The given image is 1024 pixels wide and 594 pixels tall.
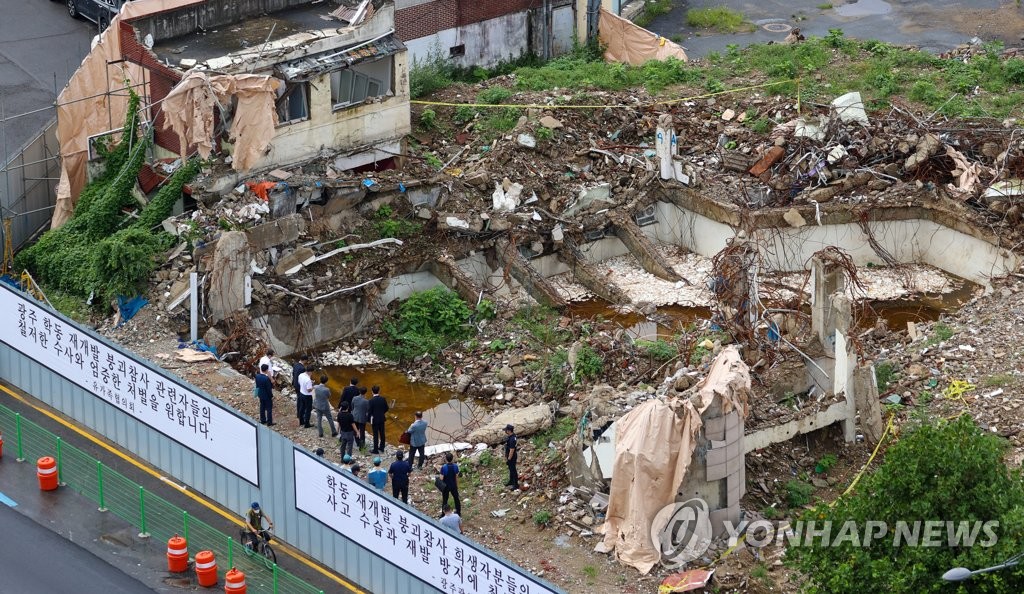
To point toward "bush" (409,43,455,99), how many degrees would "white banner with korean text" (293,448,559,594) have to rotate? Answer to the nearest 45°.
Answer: approximately 135° to its right

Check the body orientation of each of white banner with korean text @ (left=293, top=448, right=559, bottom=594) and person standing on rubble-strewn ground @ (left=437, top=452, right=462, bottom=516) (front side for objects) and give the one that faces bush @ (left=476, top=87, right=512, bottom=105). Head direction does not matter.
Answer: the person standing on rubble-strewn ground

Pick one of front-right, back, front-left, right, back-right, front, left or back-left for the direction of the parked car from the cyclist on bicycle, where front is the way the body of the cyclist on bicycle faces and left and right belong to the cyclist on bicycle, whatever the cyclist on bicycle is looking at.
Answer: back-left

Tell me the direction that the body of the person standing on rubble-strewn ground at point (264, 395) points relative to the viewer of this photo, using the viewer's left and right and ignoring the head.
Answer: facing away from the viewer and to the right of the viewer

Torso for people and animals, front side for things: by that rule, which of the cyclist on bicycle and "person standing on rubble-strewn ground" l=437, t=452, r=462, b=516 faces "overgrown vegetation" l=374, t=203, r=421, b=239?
the person standing on rubble-strewn ground

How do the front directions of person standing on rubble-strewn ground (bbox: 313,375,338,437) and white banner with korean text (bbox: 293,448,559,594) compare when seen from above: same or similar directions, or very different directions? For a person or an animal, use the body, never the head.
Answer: very different directions

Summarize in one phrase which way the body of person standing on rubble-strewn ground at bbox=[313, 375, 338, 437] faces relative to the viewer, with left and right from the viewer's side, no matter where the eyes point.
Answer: facing away from the viewer and to the right of the viewer

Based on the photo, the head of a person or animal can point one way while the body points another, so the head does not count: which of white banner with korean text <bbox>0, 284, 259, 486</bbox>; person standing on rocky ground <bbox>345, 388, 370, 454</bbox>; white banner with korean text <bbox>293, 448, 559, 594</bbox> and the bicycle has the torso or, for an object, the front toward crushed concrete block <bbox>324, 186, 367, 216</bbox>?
the person standing on rocky ground

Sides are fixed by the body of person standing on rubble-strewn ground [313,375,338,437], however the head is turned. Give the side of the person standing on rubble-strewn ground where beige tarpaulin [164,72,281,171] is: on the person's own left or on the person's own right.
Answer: on the person's own left

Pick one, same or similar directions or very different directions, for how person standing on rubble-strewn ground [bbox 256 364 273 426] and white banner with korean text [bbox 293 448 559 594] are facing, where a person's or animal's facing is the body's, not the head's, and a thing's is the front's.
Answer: very different directions

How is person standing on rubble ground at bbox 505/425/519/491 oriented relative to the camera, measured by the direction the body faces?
to the viewer's left

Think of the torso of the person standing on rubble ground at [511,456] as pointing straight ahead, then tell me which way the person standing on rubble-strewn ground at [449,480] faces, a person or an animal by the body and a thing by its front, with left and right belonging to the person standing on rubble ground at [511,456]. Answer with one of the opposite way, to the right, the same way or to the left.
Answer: to the right

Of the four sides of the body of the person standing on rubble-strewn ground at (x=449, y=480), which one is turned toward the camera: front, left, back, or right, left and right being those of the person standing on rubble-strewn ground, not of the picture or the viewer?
back

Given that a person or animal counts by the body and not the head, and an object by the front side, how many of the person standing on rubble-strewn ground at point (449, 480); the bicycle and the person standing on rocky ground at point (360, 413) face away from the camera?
2

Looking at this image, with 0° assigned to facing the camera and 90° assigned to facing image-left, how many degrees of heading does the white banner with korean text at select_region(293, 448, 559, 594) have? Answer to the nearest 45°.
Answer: approximately 45°
